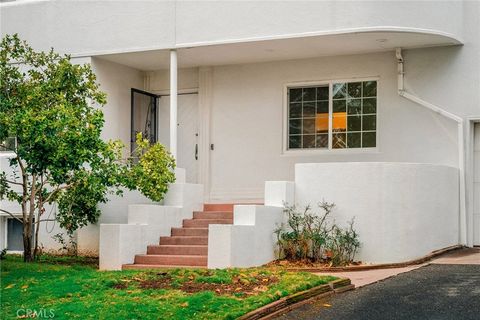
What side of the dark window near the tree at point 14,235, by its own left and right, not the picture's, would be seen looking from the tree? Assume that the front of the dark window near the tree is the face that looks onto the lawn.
front

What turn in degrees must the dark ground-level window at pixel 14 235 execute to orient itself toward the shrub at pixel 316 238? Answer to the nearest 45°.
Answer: approximately 45° to its left

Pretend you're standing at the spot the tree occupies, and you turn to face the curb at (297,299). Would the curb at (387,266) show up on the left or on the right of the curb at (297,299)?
left

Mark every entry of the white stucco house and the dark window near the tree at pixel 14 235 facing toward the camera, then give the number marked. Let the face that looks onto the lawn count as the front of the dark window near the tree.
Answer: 2

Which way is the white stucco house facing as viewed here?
toward the camera

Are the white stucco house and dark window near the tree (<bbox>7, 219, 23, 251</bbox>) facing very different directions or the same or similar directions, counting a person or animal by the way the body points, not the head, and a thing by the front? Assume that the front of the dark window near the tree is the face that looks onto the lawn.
same or similar directions

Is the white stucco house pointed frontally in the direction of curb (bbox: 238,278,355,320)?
yes

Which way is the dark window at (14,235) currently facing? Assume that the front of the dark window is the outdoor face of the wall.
toward the camera
